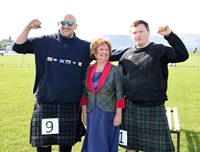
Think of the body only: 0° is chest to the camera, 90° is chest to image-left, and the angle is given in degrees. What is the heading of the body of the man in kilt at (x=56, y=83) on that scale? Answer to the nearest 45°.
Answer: approximately 0°

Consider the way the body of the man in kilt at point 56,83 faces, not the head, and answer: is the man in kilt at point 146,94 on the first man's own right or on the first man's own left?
on the first man's own left
